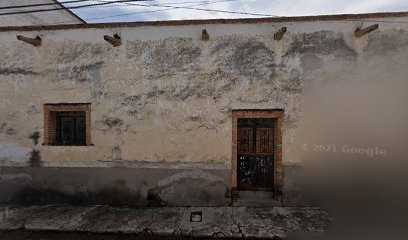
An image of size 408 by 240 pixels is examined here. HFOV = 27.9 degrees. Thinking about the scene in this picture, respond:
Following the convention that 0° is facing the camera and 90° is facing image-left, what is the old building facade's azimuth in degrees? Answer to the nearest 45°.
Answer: approximately 0°
